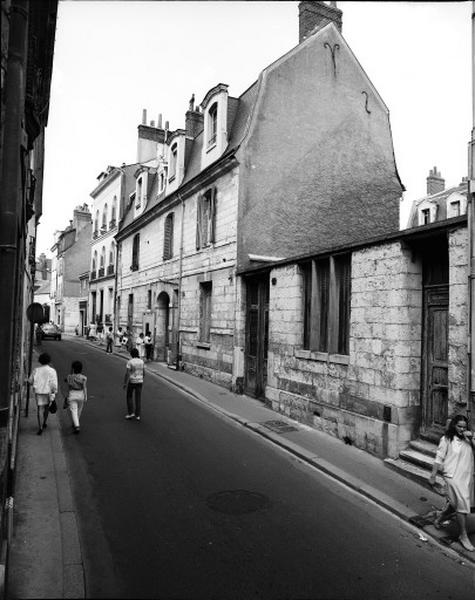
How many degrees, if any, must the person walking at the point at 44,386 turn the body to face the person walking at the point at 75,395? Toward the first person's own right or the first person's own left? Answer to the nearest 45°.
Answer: approximately 90° to the first person's own right

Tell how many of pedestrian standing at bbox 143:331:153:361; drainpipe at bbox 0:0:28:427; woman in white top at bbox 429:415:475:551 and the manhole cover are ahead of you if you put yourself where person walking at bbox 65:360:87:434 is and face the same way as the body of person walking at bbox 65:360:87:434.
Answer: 1

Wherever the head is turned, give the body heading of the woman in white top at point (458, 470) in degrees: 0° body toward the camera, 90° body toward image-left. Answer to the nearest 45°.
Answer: approximately 315°

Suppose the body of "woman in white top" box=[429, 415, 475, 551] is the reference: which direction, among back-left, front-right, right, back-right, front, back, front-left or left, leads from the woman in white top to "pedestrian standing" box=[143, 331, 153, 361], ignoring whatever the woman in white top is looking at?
back

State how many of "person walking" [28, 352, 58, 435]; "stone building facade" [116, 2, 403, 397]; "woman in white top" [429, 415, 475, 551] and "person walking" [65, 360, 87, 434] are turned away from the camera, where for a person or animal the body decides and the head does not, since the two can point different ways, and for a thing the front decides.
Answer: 2

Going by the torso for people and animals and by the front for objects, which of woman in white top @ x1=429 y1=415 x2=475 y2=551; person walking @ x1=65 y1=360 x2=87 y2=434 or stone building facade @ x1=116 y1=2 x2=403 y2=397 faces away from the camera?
the person walking

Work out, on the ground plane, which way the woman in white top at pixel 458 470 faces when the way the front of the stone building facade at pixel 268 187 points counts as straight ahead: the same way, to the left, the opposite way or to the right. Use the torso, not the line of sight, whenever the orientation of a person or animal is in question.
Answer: to the left

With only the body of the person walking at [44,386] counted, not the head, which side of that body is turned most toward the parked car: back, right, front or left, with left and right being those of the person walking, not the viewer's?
front

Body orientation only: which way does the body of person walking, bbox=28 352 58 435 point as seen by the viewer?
away from the camera

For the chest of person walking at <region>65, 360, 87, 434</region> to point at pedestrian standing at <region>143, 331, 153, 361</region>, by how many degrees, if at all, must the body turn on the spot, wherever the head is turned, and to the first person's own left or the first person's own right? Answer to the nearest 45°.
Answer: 0° — they already face them

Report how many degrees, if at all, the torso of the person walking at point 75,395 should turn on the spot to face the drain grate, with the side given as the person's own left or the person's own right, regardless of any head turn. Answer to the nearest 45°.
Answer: approximately 90° to the person's own right

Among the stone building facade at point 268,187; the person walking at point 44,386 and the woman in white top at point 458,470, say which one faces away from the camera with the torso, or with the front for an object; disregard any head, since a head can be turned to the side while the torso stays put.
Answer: the person walking

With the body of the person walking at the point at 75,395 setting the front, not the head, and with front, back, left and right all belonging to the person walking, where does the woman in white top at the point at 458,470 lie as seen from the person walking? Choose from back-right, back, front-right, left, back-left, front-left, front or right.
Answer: back-right

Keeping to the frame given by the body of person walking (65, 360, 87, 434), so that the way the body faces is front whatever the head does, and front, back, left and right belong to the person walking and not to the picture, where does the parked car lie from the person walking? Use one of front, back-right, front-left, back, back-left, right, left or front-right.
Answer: front
